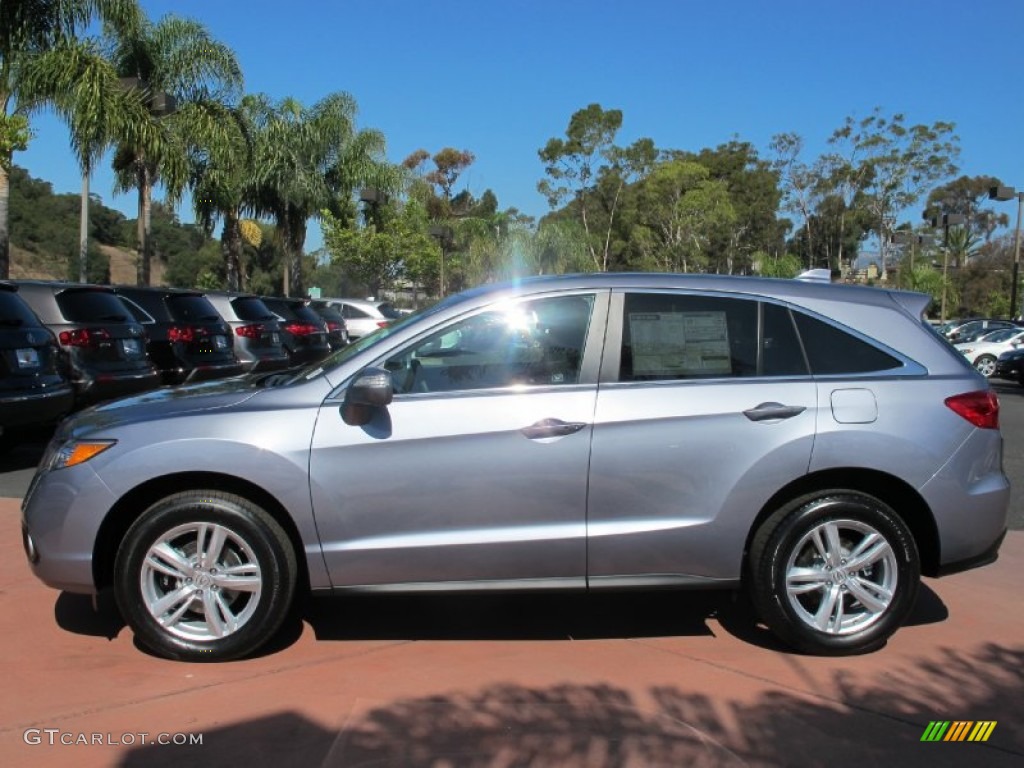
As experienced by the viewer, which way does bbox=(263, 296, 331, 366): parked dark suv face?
facing away from the viewer and to the left of the viewer

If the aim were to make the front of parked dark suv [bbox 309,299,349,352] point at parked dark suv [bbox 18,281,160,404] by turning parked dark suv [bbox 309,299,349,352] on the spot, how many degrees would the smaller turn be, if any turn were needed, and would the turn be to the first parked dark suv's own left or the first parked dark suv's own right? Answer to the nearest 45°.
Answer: approximately 135° to the first parked dark suv's own left

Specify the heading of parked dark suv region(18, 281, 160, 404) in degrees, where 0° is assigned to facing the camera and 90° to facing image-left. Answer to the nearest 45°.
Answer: approximately 135°

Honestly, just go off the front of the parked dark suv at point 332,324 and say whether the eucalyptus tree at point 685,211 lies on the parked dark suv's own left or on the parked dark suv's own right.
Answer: on the parked dark suv's own right

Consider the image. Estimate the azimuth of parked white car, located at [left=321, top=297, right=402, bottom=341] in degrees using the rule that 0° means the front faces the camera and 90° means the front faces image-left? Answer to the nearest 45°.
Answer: approximately 135°

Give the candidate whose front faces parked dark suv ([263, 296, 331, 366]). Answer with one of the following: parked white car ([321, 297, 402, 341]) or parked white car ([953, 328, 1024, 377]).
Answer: parked white car ([953, 328, 1024, 377])

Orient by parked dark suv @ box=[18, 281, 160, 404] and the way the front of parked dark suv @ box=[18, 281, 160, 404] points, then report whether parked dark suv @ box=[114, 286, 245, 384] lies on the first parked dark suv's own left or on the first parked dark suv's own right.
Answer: on the first parked dark suv's own right

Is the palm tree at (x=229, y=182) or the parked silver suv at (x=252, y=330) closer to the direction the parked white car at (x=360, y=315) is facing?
the palm tree

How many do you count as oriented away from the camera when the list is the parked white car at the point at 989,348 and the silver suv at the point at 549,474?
0

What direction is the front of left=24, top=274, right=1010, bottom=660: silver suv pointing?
to the viewer's left

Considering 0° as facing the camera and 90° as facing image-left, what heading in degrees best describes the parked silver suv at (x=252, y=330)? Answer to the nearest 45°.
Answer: approximately 135°

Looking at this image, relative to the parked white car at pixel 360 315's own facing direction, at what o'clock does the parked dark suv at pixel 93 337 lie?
The parked dark suv is roughly at 8 o'clock from the parked white car.

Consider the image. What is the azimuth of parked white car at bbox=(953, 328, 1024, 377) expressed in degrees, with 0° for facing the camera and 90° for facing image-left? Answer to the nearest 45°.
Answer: approximately 45°

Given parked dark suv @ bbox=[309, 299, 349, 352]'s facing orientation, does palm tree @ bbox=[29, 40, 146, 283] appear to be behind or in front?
in front
